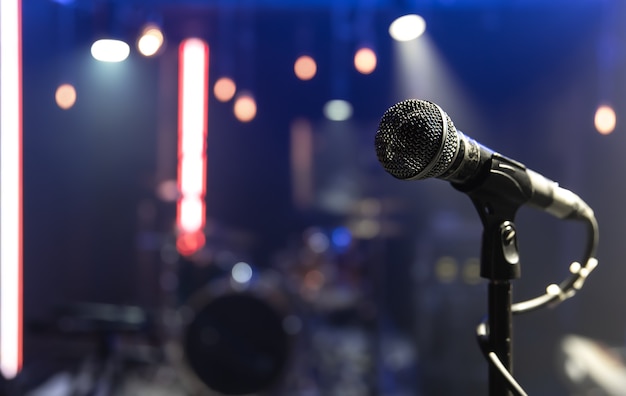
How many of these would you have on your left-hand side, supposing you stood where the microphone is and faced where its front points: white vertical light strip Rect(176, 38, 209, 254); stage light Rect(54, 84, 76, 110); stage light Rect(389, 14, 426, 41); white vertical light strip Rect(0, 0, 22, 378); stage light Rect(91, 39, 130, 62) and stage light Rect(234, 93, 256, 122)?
0

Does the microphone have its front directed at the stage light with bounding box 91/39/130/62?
no

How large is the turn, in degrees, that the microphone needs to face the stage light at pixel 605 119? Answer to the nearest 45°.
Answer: approximately 135° to its right

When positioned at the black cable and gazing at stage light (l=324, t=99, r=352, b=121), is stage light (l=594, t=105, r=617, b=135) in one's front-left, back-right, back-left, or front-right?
front-right

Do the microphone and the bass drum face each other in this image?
no

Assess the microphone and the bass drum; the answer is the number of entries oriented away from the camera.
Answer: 0

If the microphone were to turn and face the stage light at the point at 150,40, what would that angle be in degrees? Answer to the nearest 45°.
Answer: approximately 90° to its right

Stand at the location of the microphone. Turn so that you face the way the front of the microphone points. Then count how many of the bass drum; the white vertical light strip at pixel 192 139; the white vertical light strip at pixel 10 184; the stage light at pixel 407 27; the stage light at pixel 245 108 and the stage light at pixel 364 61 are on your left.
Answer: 0

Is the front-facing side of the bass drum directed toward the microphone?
yes

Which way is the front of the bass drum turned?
toward the camera

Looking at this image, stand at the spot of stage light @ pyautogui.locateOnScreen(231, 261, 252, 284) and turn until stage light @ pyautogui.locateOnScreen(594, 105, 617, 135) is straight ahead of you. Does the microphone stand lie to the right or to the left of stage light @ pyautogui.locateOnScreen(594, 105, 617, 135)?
right

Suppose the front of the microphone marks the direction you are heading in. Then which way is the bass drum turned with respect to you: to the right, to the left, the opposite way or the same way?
to the left

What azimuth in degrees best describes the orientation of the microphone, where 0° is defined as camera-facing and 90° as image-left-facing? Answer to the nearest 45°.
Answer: approximately 45°

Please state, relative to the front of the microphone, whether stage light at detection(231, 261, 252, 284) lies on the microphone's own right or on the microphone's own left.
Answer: on the microphone's own right

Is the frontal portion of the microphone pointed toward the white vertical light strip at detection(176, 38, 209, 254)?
no
